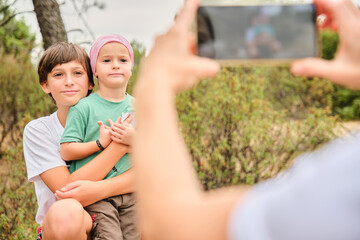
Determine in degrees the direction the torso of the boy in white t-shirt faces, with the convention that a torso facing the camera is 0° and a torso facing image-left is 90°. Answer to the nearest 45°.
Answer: approximately 315°

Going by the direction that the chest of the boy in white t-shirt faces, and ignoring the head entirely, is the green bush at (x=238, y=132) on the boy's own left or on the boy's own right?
on the boy's own left

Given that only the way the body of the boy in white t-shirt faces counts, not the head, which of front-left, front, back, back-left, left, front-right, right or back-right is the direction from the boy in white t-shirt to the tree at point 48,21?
back-left

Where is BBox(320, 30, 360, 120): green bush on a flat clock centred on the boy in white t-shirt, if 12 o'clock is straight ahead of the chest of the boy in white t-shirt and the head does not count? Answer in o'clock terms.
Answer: The green bush is roughly at 9 o'clock from the boy in white t-shirt.
